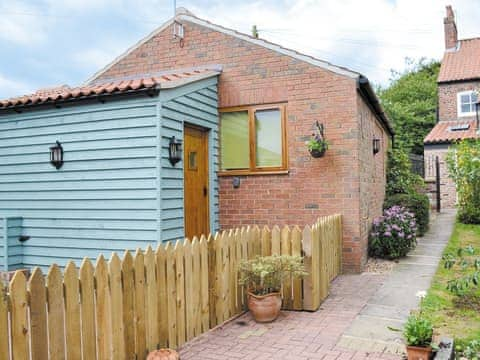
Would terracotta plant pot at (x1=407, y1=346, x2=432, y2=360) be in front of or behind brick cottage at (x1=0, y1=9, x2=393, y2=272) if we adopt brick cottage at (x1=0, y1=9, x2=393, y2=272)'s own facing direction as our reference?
in front

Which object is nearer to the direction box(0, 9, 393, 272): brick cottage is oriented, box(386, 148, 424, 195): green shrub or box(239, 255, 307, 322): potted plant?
the potted plant

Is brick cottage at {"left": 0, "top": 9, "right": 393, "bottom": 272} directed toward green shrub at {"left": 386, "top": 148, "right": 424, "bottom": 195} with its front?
no

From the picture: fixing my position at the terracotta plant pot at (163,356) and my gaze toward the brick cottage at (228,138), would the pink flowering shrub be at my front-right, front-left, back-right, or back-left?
front-right

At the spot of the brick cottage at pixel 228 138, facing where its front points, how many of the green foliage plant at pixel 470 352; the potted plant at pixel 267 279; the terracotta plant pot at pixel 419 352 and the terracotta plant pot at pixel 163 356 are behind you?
0

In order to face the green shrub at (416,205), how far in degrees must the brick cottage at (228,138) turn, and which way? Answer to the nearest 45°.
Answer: approximately 135° to its left

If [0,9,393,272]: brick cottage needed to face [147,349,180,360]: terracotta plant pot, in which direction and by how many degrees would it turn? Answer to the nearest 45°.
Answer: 0° — it already faces it

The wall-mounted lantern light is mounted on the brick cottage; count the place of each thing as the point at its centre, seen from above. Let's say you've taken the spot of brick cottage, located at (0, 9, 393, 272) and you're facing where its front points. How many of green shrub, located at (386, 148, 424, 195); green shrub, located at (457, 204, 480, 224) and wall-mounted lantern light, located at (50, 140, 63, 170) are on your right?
1

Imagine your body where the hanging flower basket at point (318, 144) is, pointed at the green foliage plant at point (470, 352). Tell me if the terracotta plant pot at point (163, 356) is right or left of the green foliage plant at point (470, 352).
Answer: right

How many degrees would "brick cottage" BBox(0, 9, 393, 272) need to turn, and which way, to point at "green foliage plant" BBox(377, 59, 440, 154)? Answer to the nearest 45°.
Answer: approximately 135° to its left

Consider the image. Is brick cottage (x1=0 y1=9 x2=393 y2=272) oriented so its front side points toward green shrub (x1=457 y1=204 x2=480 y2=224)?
no

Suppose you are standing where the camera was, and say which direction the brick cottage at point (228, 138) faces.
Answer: facing the viewer

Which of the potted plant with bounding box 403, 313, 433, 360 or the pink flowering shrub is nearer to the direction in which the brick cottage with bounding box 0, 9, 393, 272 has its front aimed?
the potted plant

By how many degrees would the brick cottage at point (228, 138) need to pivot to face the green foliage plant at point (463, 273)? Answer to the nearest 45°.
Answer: approximately 45° to its left

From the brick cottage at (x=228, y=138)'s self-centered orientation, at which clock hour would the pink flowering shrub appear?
The pink flowering shrub is roughly at 9 o'clock from the brick cottage.

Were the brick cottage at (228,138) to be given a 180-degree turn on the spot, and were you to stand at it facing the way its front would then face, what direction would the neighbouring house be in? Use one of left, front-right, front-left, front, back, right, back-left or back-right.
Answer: front-right

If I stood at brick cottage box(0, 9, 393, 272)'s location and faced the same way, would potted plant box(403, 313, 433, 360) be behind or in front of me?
in front
